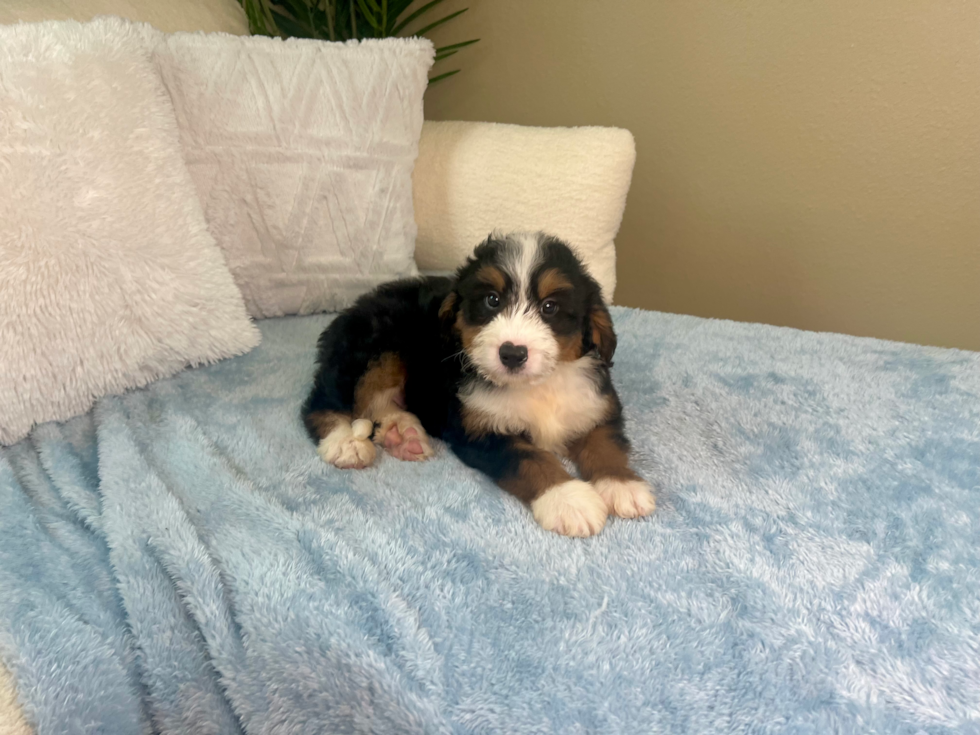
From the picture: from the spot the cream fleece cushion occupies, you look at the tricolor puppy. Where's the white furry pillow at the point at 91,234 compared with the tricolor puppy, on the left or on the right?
right

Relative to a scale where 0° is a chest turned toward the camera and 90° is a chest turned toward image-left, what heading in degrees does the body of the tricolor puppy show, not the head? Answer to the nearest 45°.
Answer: approximately 315°

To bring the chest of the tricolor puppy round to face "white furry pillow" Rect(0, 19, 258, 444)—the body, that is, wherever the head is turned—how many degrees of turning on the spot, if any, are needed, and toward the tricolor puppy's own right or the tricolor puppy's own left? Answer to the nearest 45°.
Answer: approximately 135° to the tricolor puppy's own right

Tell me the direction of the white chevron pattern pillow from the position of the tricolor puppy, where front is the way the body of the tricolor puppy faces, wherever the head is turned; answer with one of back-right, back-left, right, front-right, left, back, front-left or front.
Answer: back
